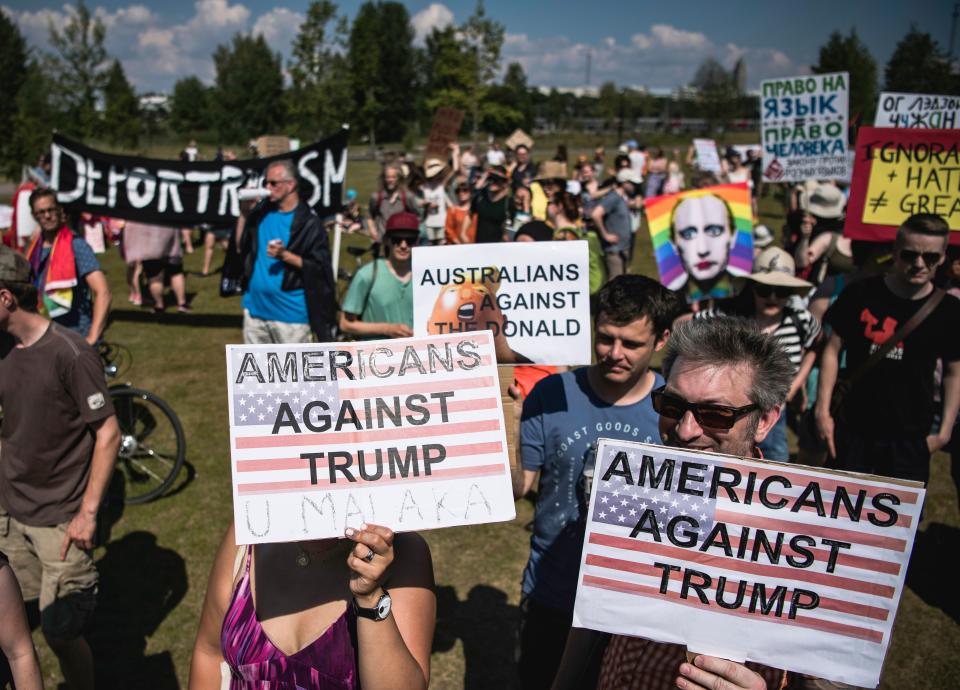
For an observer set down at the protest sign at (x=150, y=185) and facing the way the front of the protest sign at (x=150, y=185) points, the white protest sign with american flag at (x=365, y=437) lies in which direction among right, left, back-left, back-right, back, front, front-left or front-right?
front

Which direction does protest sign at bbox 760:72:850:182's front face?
toward the camera

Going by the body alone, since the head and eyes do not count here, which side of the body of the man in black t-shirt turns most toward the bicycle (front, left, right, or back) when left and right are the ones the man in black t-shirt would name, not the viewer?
right

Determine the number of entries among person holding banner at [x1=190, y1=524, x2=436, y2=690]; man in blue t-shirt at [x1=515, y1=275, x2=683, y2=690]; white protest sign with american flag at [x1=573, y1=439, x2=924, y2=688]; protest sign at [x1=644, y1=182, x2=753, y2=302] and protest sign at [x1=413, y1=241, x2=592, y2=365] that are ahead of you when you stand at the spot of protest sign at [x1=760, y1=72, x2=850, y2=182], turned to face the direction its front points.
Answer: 5

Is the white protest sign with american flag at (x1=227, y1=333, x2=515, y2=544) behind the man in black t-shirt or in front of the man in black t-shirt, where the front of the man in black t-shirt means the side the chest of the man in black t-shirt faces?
in front

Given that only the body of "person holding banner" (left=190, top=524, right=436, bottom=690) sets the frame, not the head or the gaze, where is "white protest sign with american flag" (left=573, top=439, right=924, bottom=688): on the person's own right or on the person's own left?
on the person's own left

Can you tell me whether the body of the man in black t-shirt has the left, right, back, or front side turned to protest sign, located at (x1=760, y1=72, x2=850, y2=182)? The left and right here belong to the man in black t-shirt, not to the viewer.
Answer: back

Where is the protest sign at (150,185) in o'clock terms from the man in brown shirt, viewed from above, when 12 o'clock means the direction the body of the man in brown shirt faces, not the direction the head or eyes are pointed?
The protest sign is roughly at 5 o'clock from the man in brown shirt.

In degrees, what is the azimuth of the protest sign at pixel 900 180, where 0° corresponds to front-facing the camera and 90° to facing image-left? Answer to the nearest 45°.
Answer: approximately 0°

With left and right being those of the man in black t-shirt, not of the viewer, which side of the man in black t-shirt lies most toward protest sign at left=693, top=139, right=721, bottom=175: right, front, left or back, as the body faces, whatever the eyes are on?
back

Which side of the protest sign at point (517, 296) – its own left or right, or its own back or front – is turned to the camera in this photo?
front

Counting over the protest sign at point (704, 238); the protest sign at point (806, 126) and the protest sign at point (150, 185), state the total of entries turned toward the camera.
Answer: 3

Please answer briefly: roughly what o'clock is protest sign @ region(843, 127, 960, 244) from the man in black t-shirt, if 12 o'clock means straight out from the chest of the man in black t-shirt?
The protest sign is roughly at 6 o'clock from the man in black t-shirt.

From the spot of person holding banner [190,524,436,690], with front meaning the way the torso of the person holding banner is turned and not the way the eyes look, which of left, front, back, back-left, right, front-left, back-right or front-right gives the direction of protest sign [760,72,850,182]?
back-left
